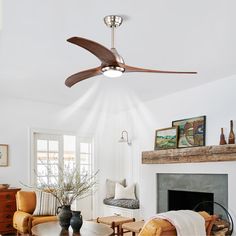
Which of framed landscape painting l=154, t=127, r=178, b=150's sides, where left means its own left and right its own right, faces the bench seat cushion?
right

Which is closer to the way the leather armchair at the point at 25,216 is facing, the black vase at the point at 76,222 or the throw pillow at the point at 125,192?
the black vase

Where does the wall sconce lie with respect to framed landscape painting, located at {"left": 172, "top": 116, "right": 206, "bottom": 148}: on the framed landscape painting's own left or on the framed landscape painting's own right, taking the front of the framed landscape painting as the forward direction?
on the framed landscape painting's own right

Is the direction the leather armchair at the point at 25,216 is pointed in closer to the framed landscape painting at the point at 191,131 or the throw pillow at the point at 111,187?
the framed landscape painting

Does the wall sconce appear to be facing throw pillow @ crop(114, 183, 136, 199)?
yes

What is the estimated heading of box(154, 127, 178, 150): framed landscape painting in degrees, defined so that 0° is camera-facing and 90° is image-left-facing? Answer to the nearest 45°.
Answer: approximately 45°

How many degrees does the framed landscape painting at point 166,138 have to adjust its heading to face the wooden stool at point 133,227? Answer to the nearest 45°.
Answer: approximately 45° to its left

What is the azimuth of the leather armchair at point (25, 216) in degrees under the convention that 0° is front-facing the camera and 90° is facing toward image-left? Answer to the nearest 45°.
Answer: approximately 315°

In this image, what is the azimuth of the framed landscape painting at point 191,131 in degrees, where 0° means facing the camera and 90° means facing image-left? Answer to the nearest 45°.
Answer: approximately 45°
